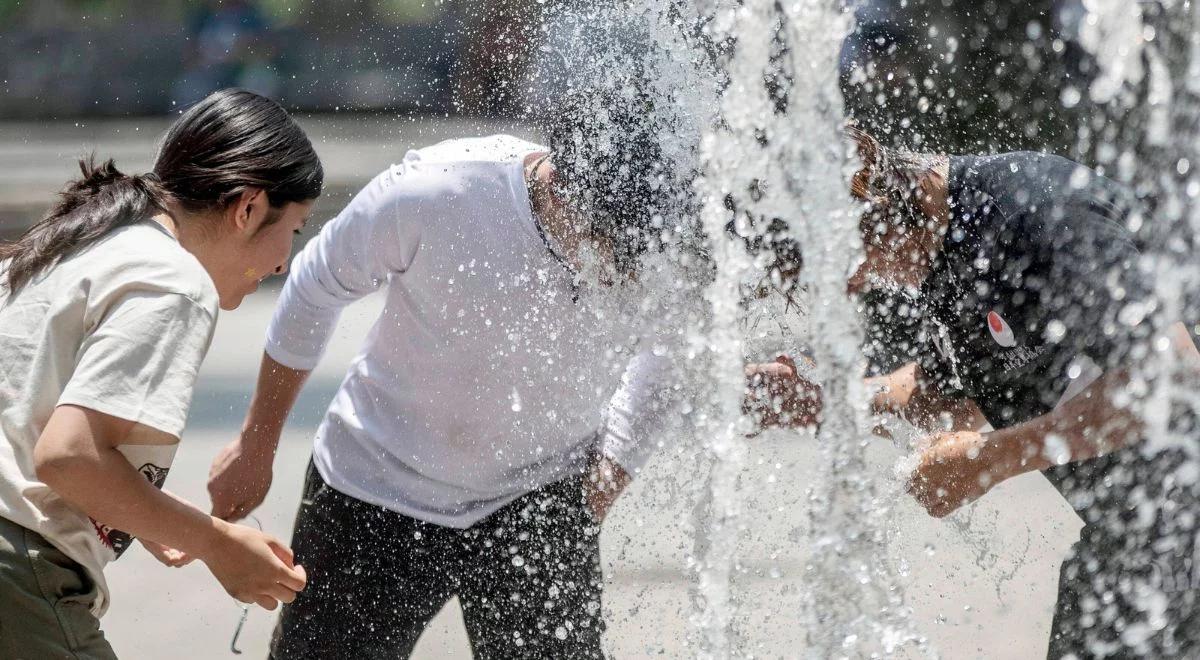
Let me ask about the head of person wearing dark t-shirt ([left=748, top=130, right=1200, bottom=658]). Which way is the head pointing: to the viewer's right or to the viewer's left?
to the viewer's left

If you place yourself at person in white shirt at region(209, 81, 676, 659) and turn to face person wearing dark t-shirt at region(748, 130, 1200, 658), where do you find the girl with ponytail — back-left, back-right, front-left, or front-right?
back-right

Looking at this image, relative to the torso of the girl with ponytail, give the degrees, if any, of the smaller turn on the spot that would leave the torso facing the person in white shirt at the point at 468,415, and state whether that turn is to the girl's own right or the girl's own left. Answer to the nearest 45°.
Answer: approximately 45° to the girl's own left

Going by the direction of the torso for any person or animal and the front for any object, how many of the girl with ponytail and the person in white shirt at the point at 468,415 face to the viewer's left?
0

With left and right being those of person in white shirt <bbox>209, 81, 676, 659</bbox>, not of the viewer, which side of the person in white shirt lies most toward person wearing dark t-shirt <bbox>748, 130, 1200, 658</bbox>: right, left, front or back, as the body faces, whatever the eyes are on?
front

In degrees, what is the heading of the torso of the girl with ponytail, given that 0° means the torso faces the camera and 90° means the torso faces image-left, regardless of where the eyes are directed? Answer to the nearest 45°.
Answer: approximately 270°

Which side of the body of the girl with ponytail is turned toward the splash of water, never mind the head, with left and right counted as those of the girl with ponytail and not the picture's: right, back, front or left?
front

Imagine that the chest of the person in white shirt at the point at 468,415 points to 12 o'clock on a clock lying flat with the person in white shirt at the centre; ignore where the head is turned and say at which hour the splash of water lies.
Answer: The splash of water is roughly at 11 o'clock from the person in white shirt.
